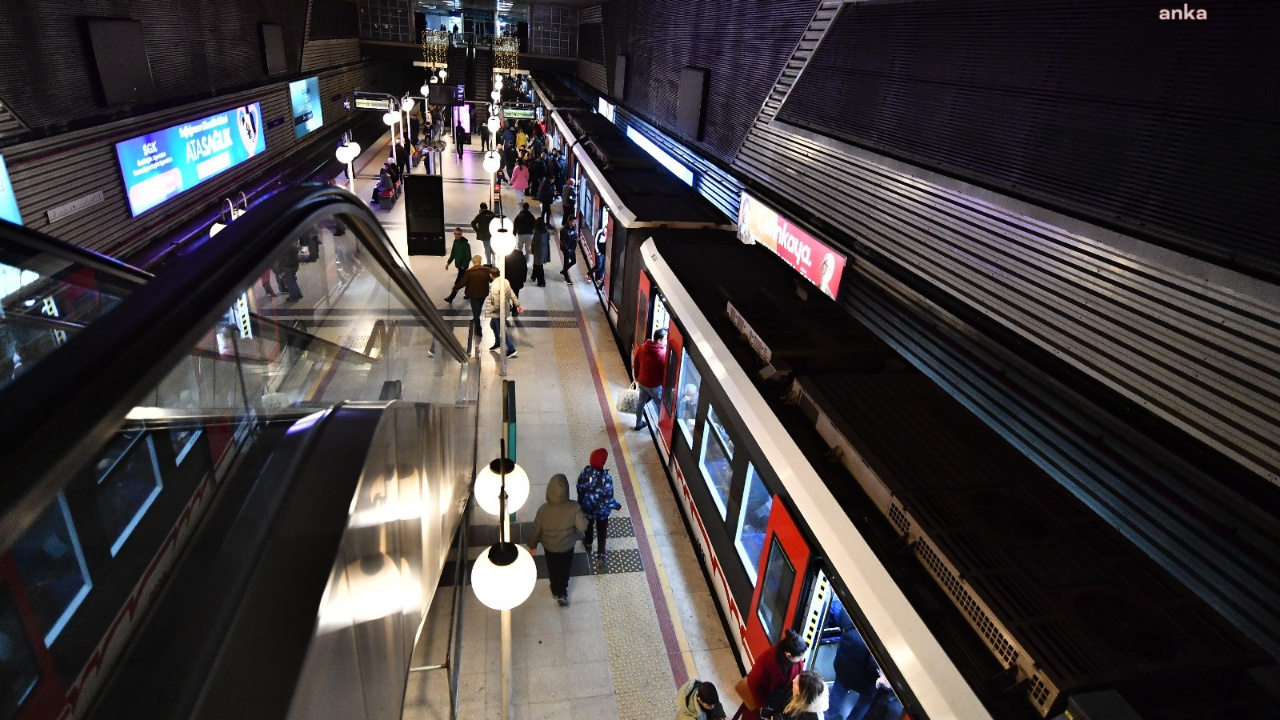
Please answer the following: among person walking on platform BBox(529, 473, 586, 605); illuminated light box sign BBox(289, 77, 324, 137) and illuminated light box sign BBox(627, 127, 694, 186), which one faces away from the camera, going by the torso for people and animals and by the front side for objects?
the person walking on platform

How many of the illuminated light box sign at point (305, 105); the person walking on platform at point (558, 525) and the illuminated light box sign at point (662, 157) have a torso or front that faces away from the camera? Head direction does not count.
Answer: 1

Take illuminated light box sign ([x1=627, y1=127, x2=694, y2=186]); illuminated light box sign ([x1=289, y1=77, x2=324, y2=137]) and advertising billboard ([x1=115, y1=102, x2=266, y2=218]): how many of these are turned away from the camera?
0

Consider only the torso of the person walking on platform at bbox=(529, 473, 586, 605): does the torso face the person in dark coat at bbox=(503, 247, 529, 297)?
yes

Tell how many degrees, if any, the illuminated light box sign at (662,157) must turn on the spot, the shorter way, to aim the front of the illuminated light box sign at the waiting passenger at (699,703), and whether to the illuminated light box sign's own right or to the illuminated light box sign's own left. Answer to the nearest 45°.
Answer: approximately 45° to the illuminated light box sign's own left

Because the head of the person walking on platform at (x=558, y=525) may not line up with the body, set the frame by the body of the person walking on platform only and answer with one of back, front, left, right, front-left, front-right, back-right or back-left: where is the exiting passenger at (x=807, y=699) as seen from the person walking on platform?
back-right

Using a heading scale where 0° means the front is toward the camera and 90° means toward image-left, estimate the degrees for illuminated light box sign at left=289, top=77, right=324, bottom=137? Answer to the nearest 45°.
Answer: approximately 315°

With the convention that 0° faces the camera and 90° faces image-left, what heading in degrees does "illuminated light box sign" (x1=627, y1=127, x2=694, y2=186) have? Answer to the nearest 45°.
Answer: approximately 45°

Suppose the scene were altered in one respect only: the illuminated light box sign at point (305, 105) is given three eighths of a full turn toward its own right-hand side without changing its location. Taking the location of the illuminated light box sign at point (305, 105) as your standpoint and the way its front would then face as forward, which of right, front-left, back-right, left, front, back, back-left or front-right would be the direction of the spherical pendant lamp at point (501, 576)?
left

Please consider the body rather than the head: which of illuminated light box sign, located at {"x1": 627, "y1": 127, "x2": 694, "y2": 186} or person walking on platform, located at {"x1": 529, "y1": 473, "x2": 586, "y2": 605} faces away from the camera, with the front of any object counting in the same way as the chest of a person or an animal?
the person walking on platform

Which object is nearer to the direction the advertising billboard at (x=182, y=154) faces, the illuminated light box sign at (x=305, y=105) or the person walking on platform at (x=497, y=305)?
the person walking on platform

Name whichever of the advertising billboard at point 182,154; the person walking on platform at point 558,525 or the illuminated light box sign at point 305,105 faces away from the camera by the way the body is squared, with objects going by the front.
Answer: the person walking on platform

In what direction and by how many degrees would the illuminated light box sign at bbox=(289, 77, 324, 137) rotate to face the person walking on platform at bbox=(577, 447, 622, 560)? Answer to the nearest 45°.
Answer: approximately 45° to its right

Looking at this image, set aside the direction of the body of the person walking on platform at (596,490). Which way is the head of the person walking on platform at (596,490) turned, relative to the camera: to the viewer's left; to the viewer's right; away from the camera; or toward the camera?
away from the camera

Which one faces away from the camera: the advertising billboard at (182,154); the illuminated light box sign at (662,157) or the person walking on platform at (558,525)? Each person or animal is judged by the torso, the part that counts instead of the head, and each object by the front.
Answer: the person walking on platform

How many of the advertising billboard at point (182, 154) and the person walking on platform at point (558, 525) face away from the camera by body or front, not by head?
1

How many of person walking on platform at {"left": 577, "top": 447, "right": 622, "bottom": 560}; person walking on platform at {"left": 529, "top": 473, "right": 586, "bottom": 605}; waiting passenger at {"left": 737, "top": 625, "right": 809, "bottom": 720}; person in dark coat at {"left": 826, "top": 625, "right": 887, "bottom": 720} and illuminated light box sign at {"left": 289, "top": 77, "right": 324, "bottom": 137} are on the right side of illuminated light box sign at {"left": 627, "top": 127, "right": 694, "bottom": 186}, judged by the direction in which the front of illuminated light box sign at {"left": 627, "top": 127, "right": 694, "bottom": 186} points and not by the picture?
1

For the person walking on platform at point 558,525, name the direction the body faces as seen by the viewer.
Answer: away from the camera

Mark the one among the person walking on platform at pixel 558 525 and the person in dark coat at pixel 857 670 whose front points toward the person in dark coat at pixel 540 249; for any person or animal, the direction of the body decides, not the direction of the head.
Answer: the person walking on platform
